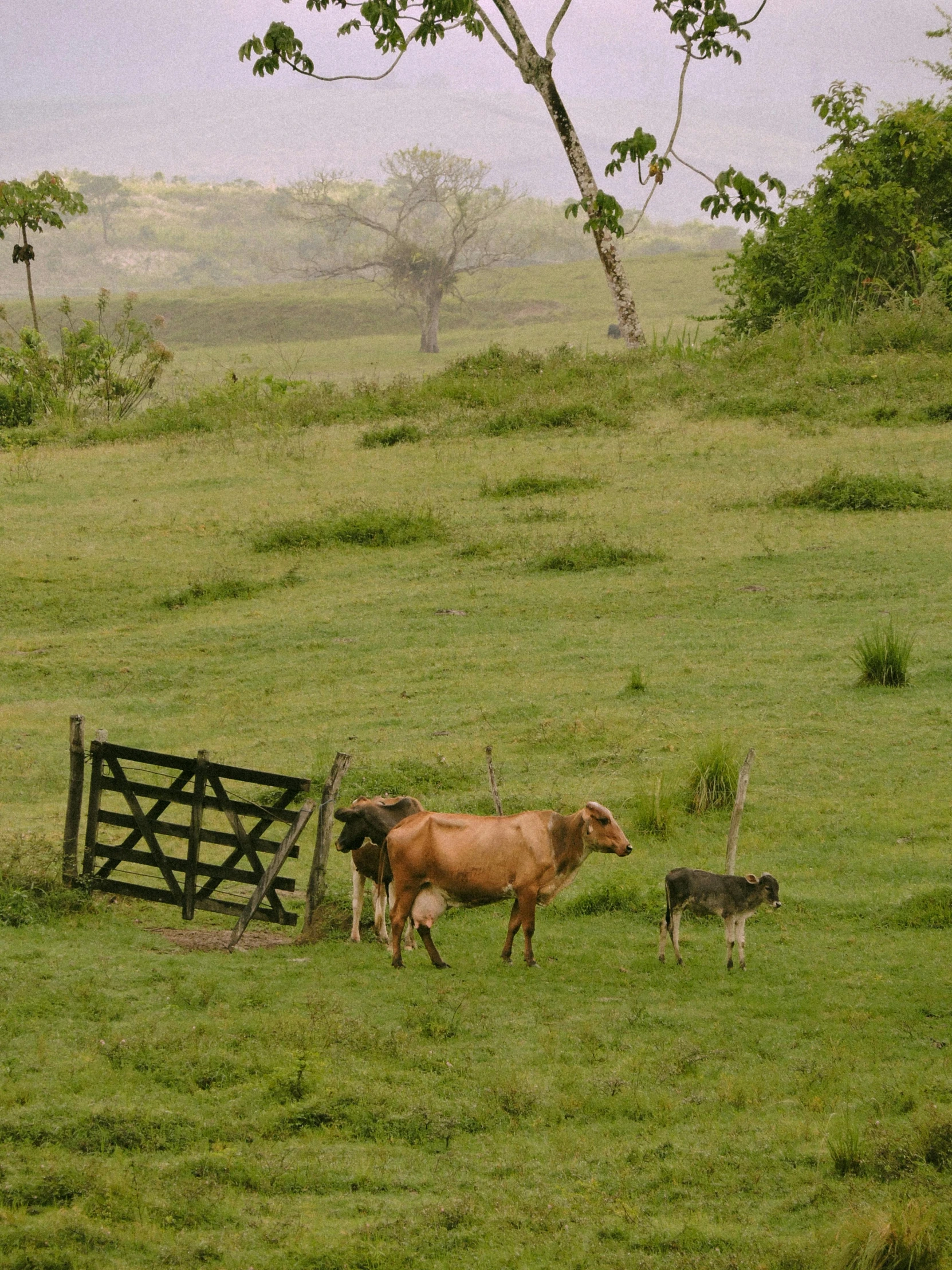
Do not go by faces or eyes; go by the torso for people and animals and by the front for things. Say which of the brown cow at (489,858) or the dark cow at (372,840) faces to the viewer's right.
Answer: the brown cow

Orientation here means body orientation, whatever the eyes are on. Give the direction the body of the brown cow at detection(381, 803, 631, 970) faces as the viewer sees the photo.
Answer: to the viewer's right

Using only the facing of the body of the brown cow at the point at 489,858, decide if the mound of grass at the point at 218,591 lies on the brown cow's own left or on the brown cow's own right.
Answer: on the brown cow's own left

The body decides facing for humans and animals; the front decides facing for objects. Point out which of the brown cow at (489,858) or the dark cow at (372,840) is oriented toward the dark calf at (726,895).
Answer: the brown cow

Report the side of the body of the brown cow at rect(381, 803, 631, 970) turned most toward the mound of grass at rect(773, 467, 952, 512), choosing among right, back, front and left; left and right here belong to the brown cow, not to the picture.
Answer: left

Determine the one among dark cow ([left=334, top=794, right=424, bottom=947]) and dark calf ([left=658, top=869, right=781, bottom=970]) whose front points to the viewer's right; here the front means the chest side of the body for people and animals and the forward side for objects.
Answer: dark calf ([left=658, top=869, right=781, bottom=970])

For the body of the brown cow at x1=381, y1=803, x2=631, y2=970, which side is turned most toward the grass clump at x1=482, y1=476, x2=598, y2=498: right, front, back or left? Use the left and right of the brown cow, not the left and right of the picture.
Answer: left

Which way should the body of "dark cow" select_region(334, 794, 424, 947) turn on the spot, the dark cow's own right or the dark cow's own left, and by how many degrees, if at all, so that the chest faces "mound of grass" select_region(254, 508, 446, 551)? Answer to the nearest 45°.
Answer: approximately 135° to the dark cow's own right

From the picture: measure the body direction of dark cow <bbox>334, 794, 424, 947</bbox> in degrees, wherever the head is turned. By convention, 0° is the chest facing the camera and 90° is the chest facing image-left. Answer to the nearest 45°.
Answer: approximately 45°

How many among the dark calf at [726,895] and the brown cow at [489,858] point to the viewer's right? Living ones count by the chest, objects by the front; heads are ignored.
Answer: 2

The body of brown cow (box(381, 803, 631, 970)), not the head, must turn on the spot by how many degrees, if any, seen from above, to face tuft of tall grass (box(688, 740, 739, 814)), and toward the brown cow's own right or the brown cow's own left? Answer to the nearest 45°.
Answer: approximately 45° to the brown cow's own left

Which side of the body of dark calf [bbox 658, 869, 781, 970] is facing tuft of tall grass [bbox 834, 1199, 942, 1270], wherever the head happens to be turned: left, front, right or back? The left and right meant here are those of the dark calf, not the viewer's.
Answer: right

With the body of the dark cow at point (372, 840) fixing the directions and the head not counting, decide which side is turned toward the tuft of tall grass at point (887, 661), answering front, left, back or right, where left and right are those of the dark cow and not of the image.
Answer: back

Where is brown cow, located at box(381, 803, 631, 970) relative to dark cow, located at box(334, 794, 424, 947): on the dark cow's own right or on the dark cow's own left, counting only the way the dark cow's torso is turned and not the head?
on the dark cow's own left

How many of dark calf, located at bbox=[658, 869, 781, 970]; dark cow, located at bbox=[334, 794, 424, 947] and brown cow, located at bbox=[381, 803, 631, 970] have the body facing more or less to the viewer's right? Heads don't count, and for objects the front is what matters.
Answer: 2

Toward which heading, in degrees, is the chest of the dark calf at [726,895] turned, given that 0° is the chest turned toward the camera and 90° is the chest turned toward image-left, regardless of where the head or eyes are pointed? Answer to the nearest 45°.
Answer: approximately 270°
